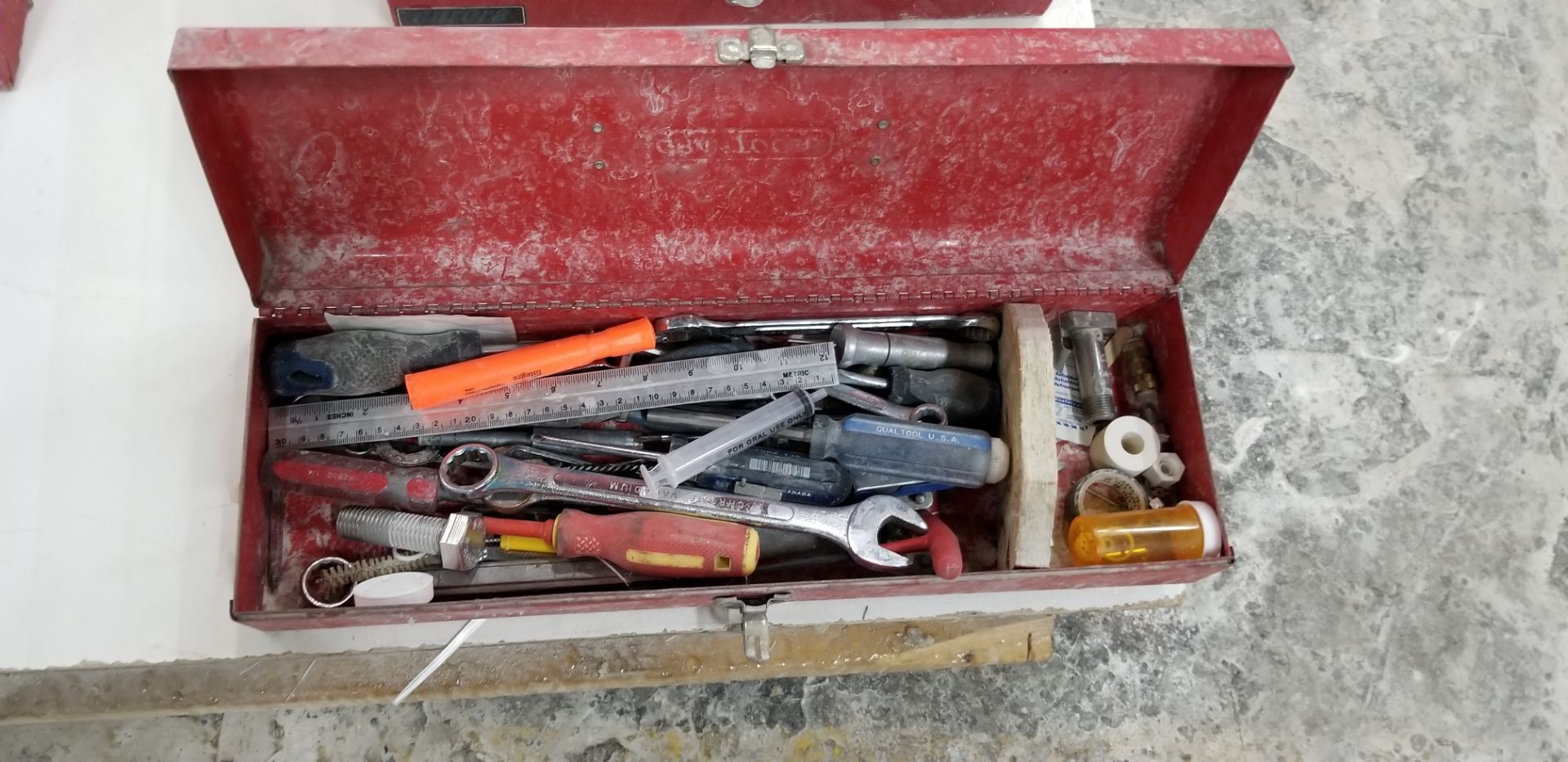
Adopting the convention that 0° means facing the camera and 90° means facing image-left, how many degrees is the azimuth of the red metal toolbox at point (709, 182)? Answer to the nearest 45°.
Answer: approximately 0°
